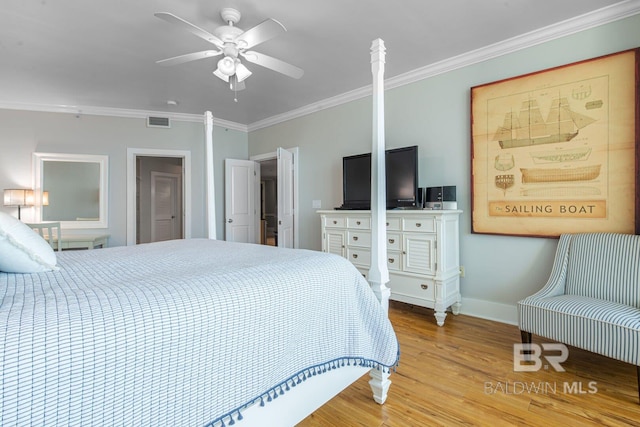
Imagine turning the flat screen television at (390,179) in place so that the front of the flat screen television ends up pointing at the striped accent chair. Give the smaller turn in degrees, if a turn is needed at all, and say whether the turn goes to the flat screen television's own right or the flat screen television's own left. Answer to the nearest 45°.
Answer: approximately 90° to the flat screen television's own left

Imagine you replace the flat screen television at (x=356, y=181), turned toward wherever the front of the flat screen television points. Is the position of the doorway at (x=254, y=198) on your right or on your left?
on your right

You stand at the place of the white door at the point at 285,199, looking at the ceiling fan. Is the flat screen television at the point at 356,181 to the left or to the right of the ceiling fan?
left

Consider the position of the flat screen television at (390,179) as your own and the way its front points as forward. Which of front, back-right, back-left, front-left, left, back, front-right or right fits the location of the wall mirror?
front-right

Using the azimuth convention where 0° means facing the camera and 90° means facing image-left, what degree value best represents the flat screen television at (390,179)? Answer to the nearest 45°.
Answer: approximately 45°

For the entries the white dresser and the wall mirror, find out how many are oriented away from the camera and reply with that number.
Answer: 0

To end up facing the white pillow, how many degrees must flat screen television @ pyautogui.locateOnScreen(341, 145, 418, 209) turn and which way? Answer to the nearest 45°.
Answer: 0° — it already faces it

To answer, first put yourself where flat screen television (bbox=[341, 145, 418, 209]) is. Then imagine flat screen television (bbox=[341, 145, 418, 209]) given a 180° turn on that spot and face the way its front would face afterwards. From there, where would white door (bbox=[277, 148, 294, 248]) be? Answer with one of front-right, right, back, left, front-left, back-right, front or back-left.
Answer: left

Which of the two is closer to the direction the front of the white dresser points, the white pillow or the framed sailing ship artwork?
the white pillow

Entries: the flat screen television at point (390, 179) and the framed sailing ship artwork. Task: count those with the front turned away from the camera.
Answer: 0

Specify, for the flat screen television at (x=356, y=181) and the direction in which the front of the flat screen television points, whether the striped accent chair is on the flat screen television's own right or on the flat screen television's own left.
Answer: on the flat screen television's own left

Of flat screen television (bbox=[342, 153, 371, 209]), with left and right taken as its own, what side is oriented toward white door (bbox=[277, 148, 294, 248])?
right
